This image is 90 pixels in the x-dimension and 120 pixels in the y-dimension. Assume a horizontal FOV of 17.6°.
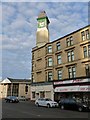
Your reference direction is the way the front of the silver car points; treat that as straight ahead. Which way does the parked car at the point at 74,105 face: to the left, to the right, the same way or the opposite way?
the same way
